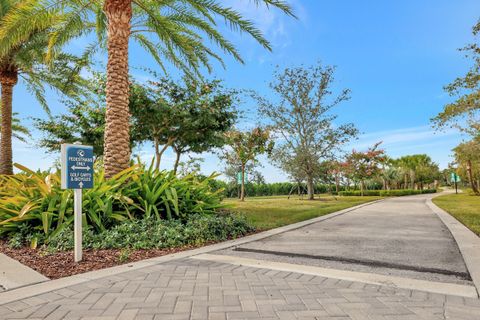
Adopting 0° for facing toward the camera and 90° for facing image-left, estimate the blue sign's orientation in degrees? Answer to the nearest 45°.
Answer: approximately 0°

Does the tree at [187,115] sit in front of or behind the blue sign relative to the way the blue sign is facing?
behind

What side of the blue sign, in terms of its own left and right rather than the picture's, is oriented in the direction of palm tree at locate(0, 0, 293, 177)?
back

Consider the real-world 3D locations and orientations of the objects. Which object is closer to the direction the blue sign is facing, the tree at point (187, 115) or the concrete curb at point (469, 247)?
the concrete curb

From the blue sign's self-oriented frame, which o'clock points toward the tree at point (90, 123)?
The tree is roughly at 6 o'clock from the blue sign.

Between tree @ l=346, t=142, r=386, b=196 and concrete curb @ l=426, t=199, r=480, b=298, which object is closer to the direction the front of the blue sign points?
the concrete curb

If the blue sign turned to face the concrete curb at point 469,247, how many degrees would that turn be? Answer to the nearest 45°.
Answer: approximately 90° to its left

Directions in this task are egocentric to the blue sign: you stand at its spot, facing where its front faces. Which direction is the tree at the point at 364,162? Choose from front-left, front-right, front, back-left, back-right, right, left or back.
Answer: back-left

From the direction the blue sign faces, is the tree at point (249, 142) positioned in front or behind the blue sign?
behind
